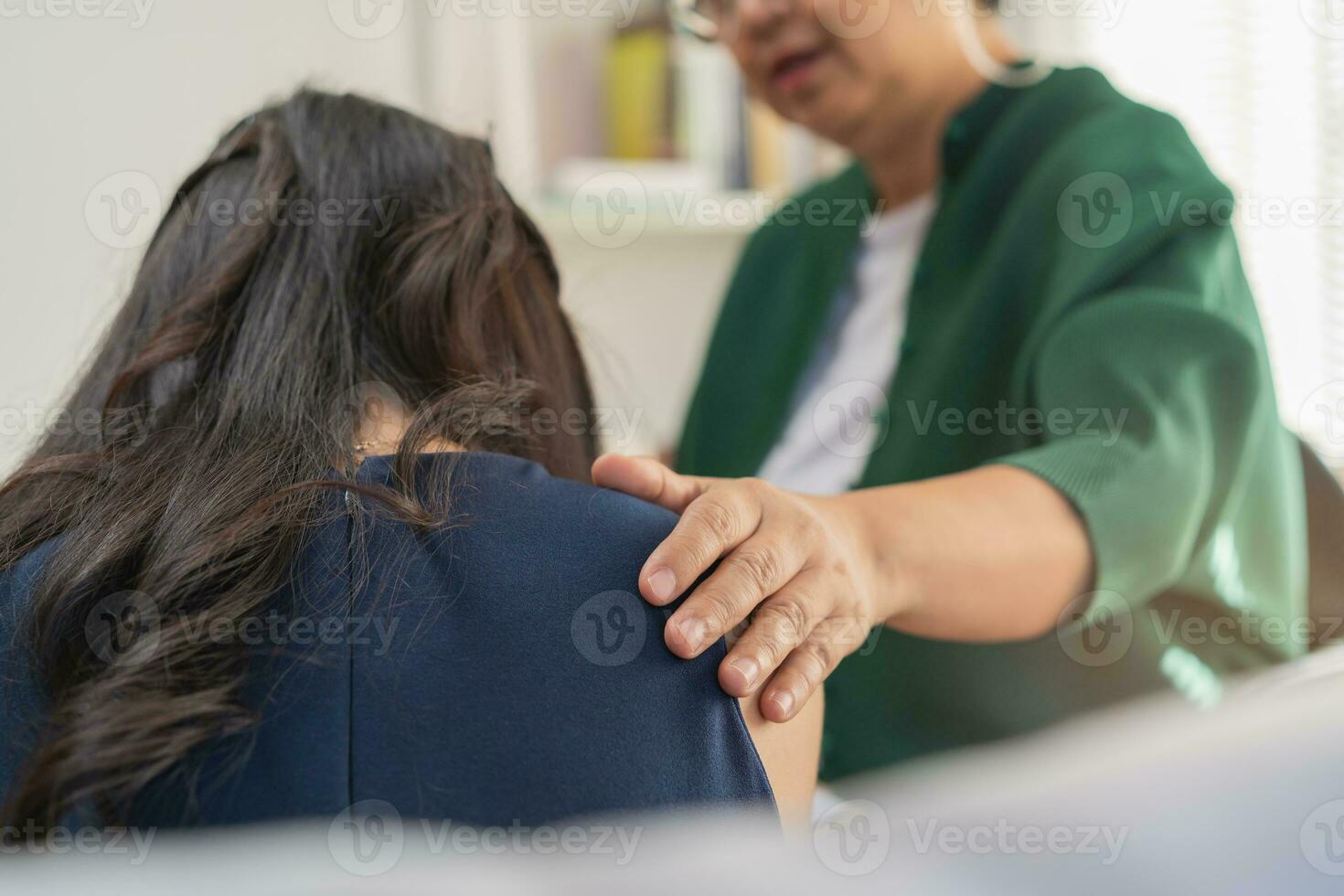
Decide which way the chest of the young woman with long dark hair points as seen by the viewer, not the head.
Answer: away from the camera

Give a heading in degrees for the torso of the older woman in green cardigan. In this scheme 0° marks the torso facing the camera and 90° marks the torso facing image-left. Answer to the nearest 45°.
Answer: approximately 45°

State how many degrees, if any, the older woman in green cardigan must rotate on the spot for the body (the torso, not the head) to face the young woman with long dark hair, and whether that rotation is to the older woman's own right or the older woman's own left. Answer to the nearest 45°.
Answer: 0° — they already face them

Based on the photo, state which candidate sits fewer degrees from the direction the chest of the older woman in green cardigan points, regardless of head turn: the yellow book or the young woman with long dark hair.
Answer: the young woman with long dark hair

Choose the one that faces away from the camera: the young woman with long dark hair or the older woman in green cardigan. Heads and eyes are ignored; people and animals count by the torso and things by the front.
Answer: the young woman with long dark hair

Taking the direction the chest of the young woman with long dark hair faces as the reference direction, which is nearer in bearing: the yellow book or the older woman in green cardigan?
the yellow book

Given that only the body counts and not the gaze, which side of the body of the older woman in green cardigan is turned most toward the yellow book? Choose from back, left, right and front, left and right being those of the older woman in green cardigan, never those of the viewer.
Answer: right

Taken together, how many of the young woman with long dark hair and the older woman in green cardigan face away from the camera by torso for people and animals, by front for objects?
1

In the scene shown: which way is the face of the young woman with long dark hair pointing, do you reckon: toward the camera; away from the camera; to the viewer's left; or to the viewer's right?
away from the camera
